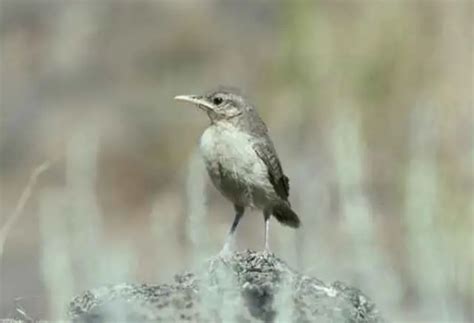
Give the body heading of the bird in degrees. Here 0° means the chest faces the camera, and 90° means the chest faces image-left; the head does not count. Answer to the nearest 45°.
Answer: approximately 45°
